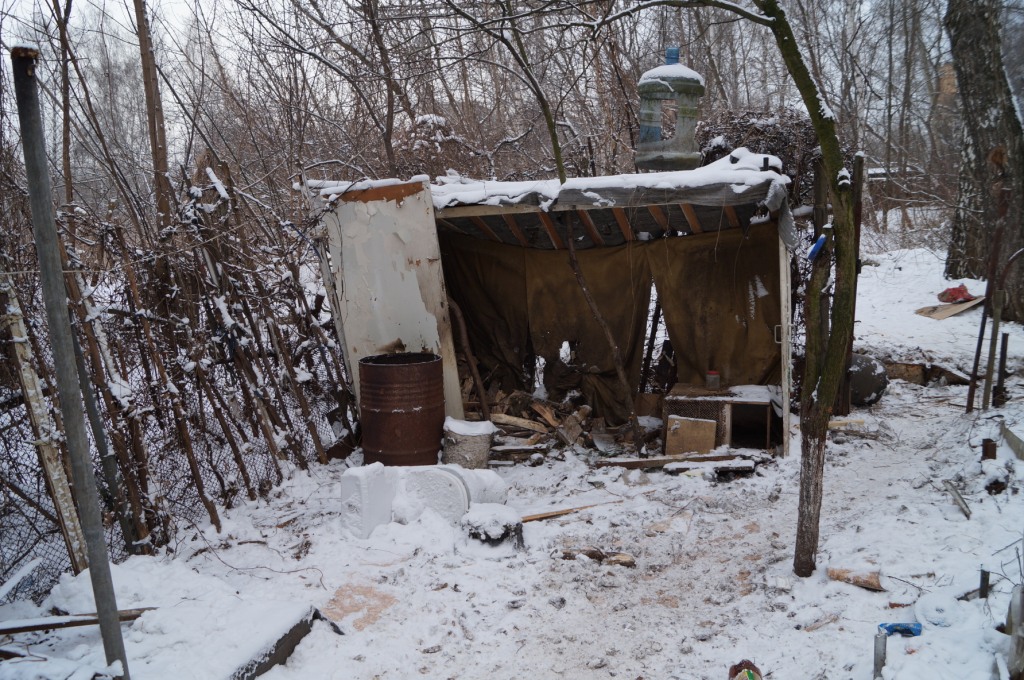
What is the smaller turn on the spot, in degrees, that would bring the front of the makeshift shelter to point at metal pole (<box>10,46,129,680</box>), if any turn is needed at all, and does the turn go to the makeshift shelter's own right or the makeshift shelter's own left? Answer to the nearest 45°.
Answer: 0° — it already faces it

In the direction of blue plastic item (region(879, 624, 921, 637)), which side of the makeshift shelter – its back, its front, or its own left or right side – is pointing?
front

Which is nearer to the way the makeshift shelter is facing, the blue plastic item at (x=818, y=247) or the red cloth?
the blue plastic item

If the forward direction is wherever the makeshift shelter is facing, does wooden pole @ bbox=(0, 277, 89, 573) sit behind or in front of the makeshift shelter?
in front

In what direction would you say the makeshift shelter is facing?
toward the camera

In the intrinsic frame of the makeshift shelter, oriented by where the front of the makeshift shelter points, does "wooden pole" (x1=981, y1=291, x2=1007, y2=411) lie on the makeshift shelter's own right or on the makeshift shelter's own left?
on the makeshift shelter's own left

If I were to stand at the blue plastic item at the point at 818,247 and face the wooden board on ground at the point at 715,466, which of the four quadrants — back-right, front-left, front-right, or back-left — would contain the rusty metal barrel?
front-left

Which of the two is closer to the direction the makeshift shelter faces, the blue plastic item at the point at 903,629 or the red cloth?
the blue plastic item

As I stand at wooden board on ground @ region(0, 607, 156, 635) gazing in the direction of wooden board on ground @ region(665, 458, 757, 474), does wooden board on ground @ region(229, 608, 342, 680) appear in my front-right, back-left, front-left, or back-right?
front-right

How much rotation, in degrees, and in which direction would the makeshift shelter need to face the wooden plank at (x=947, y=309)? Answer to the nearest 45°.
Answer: approximately 135° to its left

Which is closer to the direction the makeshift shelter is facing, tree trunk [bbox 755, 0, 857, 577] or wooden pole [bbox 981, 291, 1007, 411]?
the tree trunk

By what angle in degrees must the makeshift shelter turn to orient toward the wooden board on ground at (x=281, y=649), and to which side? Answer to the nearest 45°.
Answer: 0° — it already faces it
